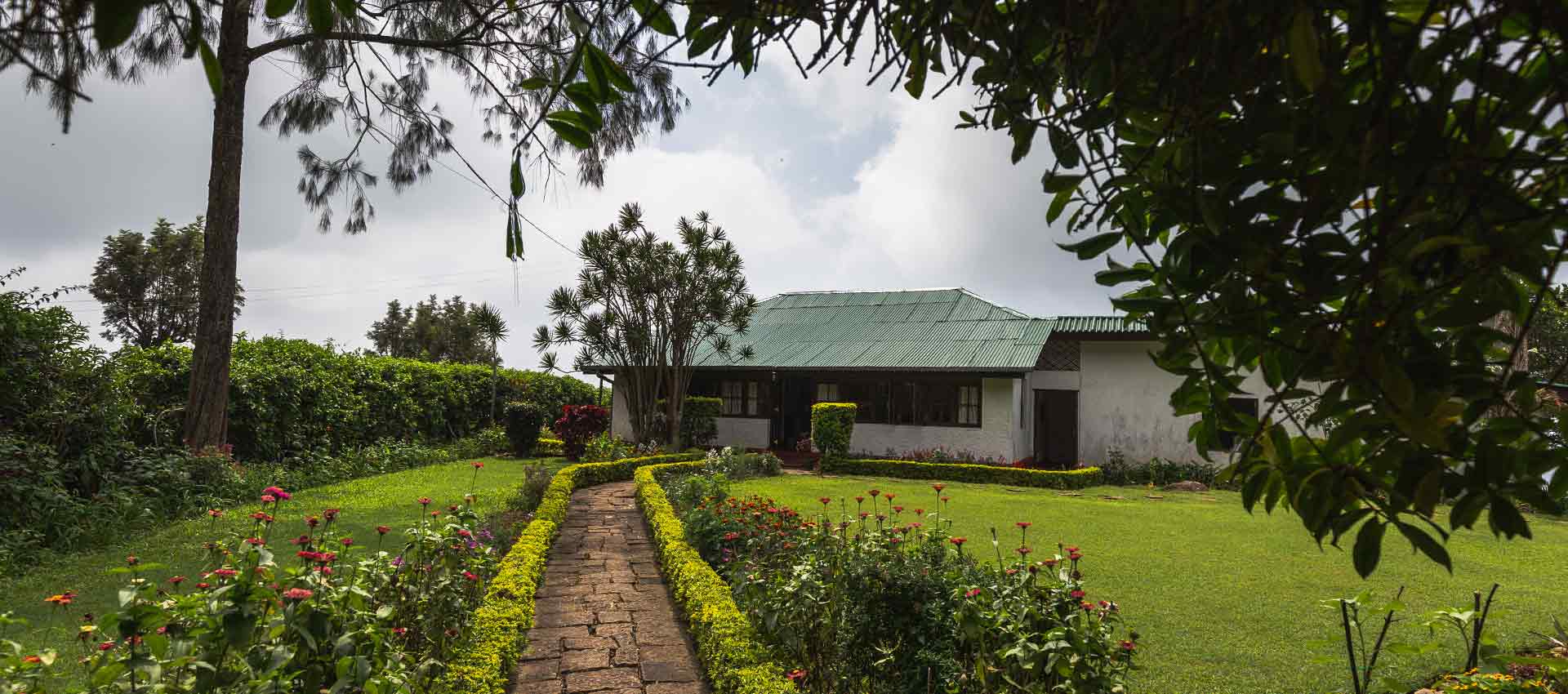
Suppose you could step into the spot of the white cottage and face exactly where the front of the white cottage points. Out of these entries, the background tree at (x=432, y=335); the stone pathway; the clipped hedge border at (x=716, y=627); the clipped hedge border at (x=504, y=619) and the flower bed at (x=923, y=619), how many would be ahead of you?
4

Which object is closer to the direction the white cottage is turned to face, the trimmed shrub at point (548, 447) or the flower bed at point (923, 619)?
the flower bed

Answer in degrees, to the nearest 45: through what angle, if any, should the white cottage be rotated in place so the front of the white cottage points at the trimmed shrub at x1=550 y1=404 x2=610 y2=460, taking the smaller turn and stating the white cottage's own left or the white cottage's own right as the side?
approximately 90° to the white cottage's own right

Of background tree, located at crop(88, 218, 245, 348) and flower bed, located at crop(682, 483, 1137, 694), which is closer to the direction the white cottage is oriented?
the flower bed

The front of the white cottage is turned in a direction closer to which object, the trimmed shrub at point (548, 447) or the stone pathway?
the stone pathway

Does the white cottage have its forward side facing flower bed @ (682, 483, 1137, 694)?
yes

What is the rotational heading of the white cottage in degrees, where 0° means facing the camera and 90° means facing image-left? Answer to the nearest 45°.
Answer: approximately 0°

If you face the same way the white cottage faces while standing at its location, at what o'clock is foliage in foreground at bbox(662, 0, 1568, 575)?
The foliage in foreground is roughly at 12 o'clock from the white cottage.

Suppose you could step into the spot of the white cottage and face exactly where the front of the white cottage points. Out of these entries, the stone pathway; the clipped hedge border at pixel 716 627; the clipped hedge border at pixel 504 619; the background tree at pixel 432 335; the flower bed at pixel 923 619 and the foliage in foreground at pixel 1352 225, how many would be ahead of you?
5

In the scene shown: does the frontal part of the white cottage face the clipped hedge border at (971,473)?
yes

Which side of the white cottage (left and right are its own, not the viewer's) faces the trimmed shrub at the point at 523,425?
right
